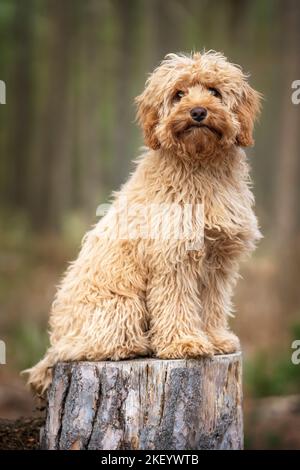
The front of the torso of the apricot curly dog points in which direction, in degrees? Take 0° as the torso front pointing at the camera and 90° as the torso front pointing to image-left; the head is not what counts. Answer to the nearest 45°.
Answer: approximately 315°

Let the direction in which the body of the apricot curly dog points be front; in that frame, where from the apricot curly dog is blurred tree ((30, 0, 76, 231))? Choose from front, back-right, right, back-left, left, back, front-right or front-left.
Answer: back-left
